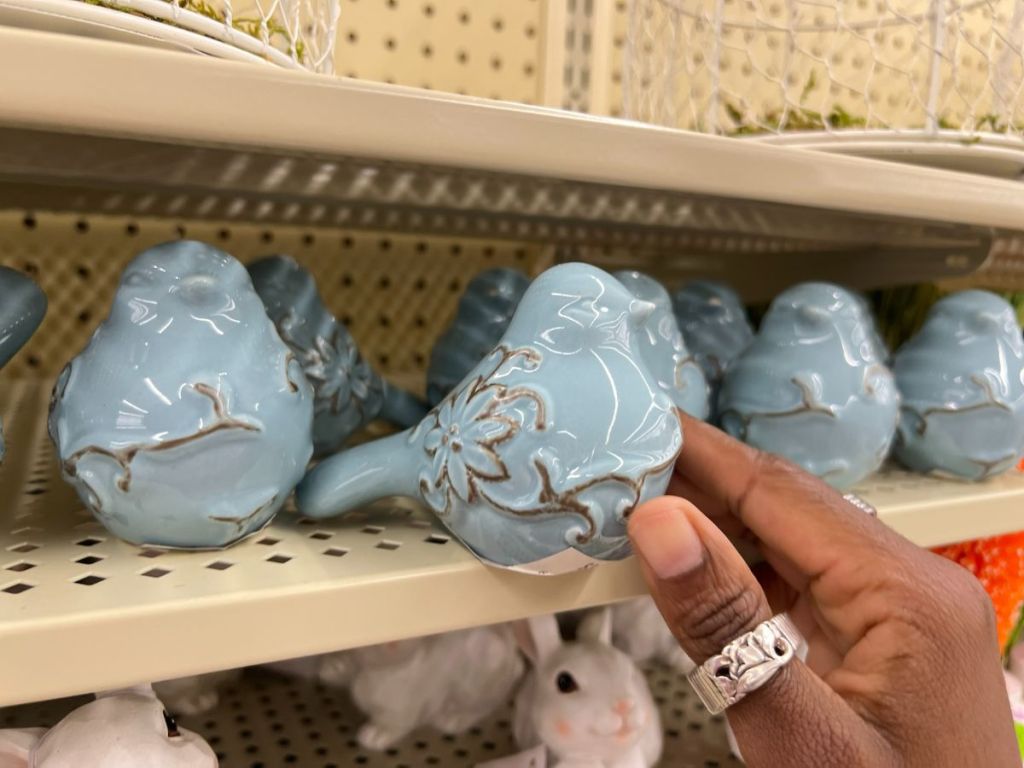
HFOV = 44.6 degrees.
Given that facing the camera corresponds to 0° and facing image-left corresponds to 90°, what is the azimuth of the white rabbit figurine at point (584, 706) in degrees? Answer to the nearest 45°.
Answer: approximately 315°

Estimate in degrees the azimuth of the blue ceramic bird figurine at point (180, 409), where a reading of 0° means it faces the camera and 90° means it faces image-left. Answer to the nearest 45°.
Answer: approximately 0°

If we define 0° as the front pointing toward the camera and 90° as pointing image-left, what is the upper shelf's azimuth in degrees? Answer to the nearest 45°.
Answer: approximately 315°
